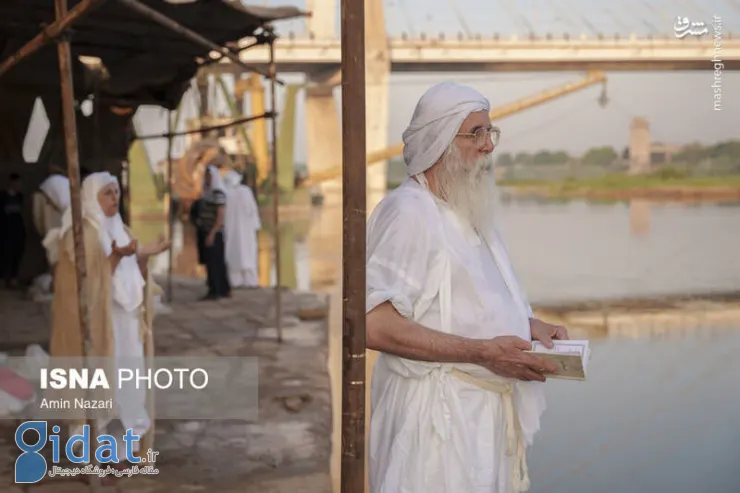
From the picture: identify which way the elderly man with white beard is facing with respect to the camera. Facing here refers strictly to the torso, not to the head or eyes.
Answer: to the viewer's right

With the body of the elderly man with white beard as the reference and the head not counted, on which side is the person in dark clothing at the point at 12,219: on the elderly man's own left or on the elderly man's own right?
on the elderly man's own left

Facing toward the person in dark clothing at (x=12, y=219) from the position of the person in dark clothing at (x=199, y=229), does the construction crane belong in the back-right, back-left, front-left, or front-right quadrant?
back-right

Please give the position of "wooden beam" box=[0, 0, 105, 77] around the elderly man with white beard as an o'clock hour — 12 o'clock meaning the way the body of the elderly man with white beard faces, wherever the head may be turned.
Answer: The wooden beam is roughly at 7 o'clock from the elderly man with white beard.

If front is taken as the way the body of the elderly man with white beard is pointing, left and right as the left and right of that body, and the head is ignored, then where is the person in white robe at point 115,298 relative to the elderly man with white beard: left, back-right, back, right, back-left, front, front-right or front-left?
back-left

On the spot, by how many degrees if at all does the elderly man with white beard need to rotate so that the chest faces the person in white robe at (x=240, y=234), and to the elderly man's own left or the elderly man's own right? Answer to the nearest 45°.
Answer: approximately 90° to the elderly man's own left

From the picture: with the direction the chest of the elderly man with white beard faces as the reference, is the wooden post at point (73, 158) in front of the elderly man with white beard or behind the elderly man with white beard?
behind

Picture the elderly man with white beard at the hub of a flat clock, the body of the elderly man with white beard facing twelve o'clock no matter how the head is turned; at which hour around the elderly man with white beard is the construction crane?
The construction crane is roughly at 9 o'clock from the elderly man with white beard.
